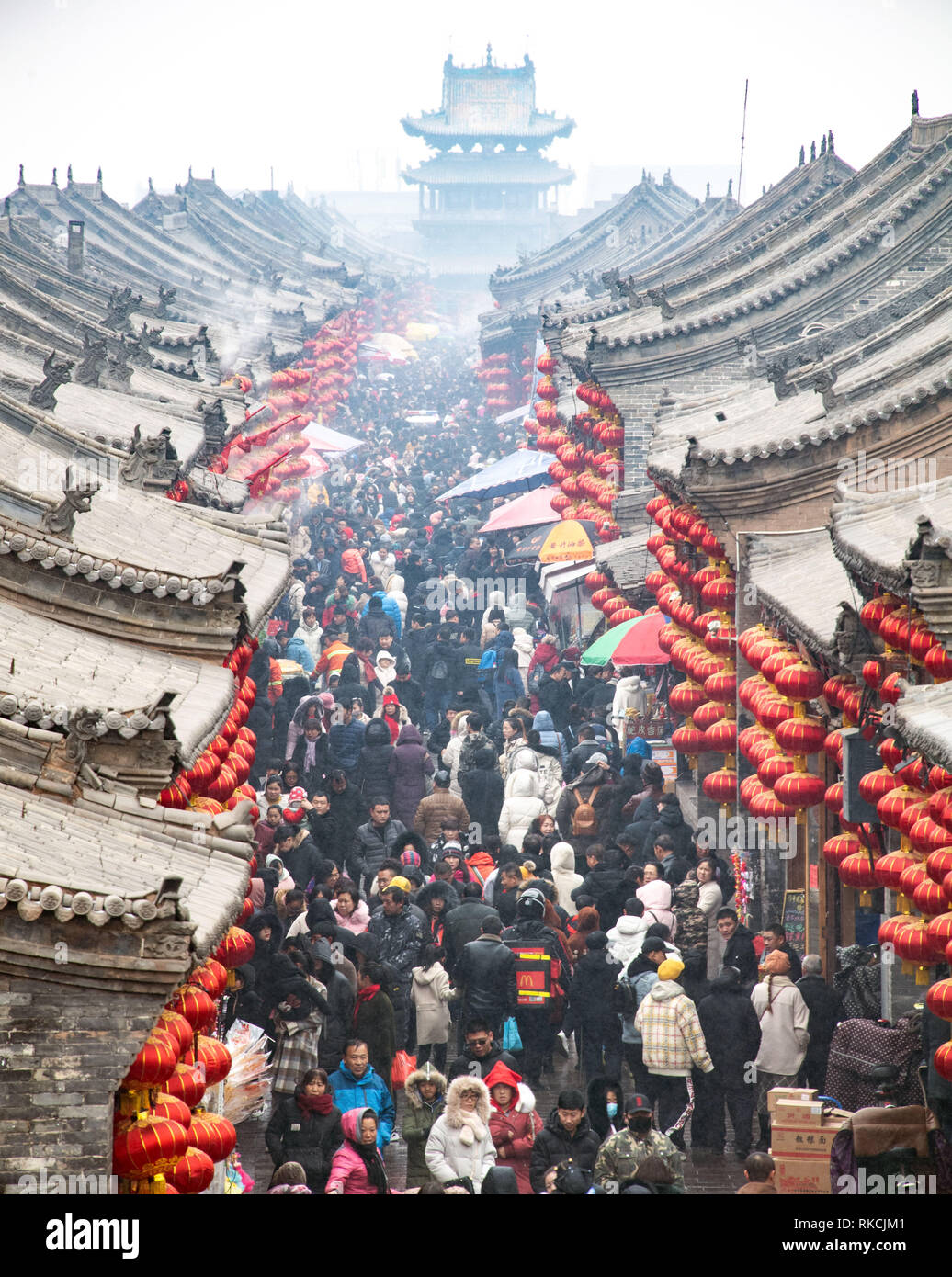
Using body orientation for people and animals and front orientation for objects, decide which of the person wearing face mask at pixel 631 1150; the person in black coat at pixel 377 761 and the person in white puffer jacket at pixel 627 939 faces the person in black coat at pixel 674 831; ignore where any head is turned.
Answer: the person in white puffer jacket

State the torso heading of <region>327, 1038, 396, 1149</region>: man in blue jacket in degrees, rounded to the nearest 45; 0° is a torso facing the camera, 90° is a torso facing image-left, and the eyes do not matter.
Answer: approximately 0°

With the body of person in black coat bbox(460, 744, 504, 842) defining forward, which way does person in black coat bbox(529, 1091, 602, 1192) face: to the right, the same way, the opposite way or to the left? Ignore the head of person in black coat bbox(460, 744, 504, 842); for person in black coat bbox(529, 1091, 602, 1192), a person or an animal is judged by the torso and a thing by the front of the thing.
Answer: the opposite way

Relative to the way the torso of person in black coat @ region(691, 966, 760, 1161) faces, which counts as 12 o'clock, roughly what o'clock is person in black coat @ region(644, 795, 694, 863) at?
person in black coat @ region(644, 795, 694, 863) is roughly at 12 o'clock from person in black coat @ region(691, 966, 760, 1161).

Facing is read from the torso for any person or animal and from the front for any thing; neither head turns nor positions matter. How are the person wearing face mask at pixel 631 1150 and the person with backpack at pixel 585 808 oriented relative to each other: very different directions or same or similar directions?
very different directions

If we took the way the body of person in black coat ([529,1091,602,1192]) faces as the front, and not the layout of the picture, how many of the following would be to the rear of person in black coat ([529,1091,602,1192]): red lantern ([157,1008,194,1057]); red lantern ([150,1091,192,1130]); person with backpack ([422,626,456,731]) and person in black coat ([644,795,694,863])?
2

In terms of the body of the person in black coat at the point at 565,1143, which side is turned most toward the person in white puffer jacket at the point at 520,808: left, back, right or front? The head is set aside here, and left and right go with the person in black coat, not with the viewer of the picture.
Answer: back

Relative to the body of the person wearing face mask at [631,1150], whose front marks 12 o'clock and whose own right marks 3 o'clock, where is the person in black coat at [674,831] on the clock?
The person in black coat is roughly at 6 o'clock from the person wearing face mask.

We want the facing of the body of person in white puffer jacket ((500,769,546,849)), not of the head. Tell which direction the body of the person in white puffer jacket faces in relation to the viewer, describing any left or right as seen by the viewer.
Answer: facing away from the viewer

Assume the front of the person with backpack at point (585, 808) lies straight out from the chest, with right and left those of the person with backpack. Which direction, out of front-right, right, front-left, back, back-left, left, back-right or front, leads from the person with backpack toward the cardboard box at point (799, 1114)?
back

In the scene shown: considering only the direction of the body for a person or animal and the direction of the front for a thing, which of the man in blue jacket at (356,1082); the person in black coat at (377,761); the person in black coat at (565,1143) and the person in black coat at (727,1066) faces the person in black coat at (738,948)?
the person in black coat at (727,1066)
